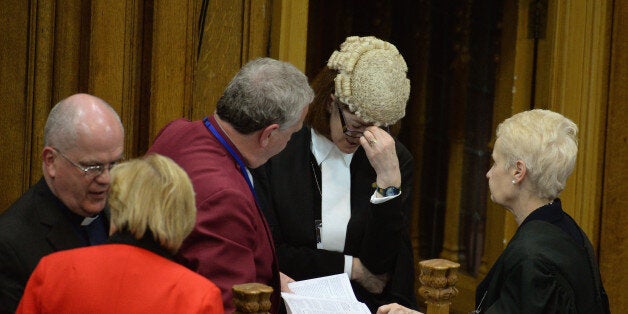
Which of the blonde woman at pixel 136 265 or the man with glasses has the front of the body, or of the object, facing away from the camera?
the blonde woman

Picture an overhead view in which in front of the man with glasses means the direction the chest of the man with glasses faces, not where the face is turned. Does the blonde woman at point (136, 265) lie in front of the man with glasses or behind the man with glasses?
in front

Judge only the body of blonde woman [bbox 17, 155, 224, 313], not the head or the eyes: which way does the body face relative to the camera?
away from the camera

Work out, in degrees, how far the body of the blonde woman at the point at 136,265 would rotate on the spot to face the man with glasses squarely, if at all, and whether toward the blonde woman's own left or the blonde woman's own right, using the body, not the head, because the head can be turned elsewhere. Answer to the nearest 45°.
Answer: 0° — they already face them

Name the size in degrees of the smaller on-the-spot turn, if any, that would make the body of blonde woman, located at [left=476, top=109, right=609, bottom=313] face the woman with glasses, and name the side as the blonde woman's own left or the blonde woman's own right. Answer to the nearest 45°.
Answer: approximately 45° to the blonde woman's own right

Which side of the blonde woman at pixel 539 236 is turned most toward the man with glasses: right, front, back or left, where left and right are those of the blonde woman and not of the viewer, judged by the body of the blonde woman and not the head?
front

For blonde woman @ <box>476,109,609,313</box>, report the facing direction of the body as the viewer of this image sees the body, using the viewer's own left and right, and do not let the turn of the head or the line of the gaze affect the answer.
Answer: facing to the left of the viewer

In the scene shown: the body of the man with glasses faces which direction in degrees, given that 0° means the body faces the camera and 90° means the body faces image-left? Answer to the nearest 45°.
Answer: approximately 315°

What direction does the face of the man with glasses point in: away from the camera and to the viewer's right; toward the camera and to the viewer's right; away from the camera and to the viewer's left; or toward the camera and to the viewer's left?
toward the camera and to the viewer's right

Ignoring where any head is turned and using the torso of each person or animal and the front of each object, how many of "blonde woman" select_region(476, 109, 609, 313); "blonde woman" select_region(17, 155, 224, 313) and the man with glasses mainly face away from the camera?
1

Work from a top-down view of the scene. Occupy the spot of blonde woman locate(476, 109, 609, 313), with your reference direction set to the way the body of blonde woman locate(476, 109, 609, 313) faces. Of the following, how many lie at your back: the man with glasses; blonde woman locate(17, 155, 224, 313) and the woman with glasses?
0
